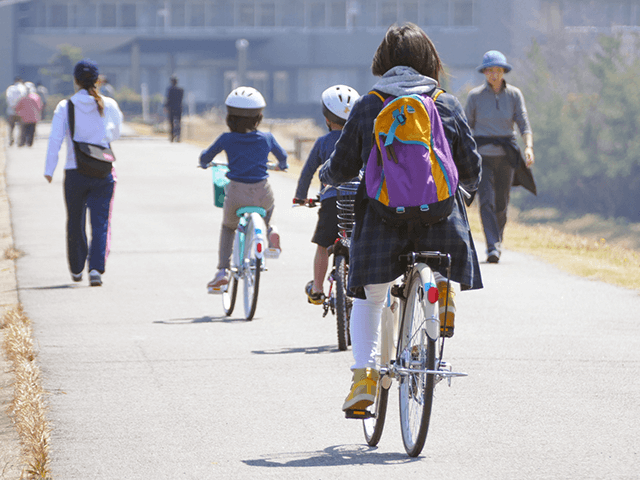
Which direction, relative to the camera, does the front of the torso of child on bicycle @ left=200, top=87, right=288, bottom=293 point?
away from the camera

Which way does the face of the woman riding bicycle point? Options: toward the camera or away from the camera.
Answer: away from the camera

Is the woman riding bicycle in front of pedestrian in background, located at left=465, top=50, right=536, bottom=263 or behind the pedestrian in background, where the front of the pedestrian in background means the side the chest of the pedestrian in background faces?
in front

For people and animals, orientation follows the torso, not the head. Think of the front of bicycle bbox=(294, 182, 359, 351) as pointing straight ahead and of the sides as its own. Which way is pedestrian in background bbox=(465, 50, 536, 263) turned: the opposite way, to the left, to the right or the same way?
the opposite way

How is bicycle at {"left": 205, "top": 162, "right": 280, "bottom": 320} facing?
away from the camera

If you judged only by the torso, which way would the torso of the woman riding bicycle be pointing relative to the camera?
away from the camera

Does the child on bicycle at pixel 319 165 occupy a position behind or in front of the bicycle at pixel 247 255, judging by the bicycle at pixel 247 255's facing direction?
behind

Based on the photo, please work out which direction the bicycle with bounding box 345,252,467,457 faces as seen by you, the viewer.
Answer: facing away from the viewer

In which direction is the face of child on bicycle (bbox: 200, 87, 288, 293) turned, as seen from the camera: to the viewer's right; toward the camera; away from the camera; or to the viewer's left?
away from the camera

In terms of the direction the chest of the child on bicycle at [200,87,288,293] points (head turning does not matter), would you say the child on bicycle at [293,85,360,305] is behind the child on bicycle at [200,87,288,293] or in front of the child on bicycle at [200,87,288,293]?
behind

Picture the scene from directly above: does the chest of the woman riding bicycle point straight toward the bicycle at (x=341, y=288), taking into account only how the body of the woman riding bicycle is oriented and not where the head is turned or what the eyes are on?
yes

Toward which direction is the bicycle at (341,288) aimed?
away from the camera

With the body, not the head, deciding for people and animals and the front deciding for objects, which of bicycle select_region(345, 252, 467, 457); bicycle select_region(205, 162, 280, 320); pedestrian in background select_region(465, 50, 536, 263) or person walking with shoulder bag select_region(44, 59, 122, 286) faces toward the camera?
the pedestrian in background

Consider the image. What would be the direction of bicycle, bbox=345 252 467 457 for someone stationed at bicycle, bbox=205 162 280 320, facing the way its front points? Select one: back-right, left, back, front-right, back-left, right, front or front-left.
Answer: back
